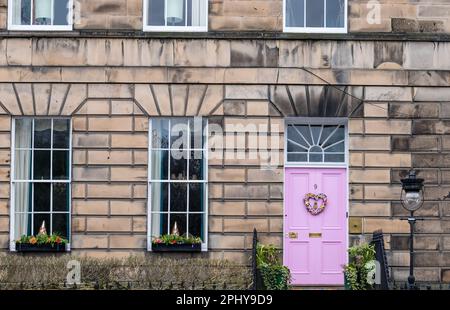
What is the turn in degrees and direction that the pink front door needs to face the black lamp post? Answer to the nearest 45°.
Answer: approximately 45° to its left

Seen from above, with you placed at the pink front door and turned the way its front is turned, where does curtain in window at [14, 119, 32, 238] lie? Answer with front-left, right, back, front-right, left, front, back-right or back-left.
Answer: right

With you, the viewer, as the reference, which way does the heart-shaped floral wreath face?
facing the viewer

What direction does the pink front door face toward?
toward the camera

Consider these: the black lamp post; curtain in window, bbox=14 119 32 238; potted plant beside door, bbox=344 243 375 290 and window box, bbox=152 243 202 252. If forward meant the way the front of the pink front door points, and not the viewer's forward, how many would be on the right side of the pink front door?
2

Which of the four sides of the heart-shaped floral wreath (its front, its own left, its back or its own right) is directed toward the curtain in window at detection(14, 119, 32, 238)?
right

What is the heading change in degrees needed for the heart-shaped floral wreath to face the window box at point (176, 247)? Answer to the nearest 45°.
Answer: approximately 90° to its right

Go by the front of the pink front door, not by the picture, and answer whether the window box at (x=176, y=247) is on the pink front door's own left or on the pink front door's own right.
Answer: on the pink front door's own right

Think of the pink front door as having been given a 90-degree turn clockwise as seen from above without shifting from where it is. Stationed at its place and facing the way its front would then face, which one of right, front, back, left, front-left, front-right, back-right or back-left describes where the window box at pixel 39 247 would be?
front

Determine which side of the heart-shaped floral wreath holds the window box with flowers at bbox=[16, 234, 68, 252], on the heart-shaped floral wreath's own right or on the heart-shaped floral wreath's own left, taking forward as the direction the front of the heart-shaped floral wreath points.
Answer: on the heart-shaped floral wreath's own right
